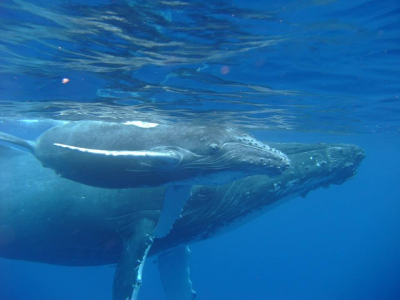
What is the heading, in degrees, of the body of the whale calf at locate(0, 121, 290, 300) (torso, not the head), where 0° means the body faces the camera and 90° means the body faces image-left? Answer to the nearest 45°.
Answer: approximately 270°

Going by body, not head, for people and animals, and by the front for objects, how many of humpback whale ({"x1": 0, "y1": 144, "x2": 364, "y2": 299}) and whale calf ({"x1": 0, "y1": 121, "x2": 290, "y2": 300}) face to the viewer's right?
2

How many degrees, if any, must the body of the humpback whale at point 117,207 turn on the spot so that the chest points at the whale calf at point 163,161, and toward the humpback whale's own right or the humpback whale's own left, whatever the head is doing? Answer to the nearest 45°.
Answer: approximately 45° to the humpback whale's own right

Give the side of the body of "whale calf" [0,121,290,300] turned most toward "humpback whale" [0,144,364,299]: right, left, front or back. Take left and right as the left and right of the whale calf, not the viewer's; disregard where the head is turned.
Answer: left

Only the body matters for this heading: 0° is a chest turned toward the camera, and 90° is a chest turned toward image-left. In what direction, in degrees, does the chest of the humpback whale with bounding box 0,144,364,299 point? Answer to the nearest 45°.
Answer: approximately 270°

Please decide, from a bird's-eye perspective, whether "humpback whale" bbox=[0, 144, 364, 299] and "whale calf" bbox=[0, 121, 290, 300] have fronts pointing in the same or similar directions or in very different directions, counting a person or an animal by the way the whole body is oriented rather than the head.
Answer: same or similar directions
